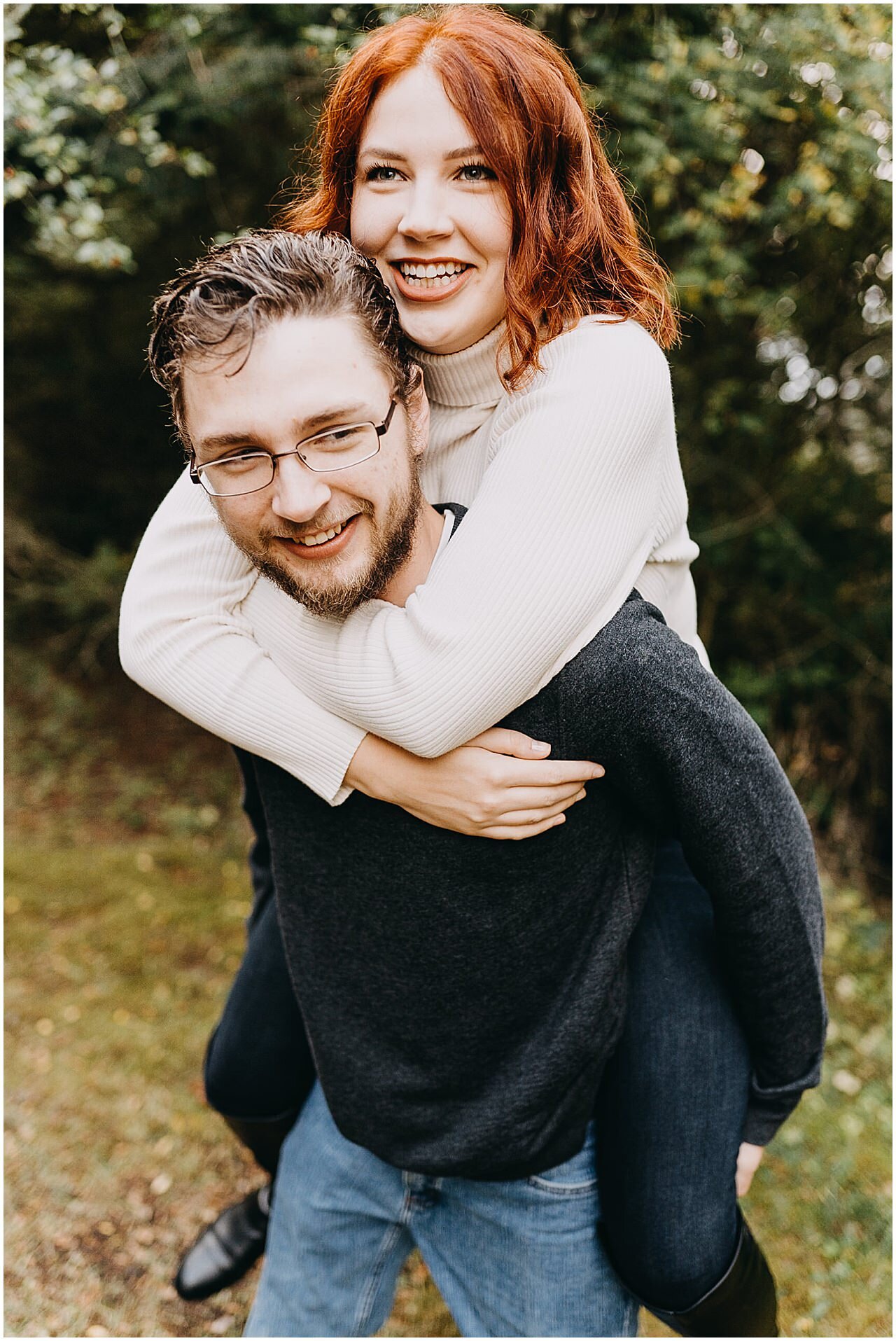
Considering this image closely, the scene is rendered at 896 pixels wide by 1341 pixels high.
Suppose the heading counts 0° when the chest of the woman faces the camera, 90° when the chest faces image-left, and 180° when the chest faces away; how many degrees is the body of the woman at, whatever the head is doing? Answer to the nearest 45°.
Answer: approximately 45°
